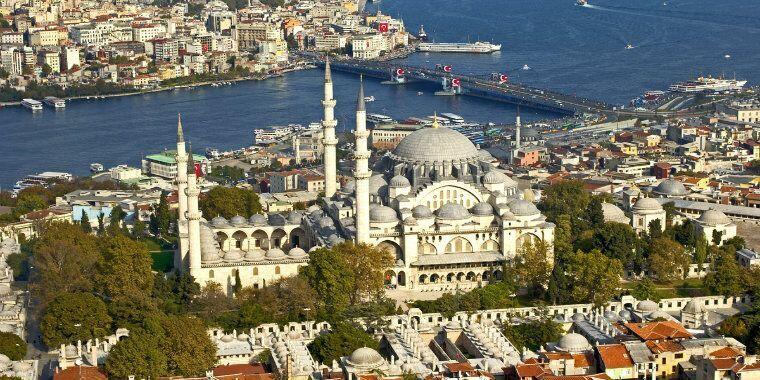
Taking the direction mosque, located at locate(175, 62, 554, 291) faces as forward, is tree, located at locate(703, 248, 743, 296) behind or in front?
behind

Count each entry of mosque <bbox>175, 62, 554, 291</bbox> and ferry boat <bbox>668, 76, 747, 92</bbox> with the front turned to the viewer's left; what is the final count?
1

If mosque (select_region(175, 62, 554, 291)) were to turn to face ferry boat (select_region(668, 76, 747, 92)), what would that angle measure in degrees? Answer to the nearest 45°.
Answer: approximately 135° to its right

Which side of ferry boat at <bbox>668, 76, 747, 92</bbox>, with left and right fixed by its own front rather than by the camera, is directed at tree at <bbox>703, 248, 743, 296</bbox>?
right

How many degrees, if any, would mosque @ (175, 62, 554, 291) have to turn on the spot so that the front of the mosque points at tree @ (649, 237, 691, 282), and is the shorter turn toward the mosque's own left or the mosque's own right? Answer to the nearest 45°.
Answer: approximately 180°

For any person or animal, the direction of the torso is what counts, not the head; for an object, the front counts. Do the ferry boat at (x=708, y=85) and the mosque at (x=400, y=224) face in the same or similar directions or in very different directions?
very different directions

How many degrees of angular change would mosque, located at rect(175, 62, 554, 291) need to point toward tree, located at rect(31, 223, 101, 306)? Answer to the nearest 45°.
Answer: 0° — it already faces it

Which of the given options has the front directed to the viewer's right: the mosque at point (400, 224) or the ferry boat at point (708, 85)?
the ferry boat

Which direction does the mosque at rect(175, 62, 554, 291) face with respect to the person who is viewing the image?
facing to the left of the viewer

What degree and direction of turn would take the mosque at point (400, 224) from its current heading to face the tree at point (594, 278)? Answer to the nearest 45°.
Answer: approximately 135° to its left

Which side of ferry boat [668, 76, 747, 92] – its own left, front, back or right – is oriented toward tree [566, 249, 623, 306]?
right
